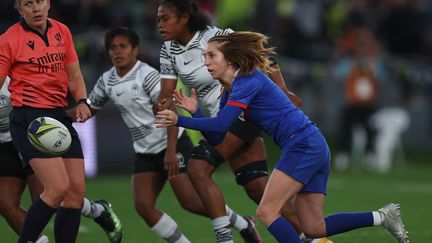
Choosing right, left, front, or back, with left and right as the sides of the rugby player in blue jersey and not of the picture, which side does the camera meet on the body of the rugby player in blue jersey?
left
